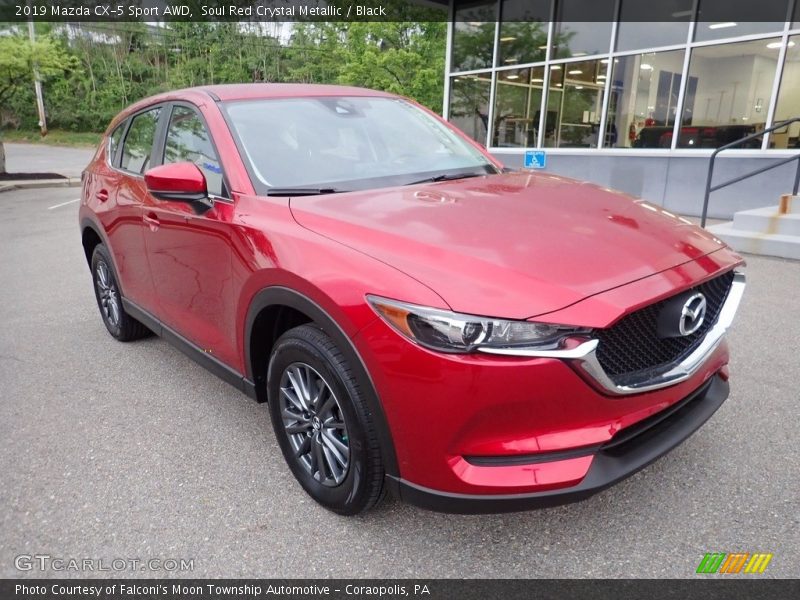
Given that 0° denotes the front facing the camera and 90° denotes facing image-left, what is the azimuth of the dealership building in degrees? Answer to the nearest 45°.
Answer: approximately 45°

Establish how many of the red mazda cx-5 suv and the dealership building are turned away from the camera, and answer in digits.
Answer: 0

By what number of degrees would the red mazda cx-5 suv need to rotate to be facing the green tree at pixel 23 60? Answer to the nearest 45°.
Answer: approximately 180°

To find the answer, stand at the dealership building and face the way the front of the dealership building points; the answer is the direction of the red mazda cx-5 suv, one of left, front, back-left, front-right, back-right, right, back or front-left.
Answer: front-left

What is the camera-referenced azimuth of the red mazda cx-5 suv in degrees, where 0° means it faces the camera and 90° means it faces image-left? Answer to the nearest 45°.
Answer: approximately 315°
